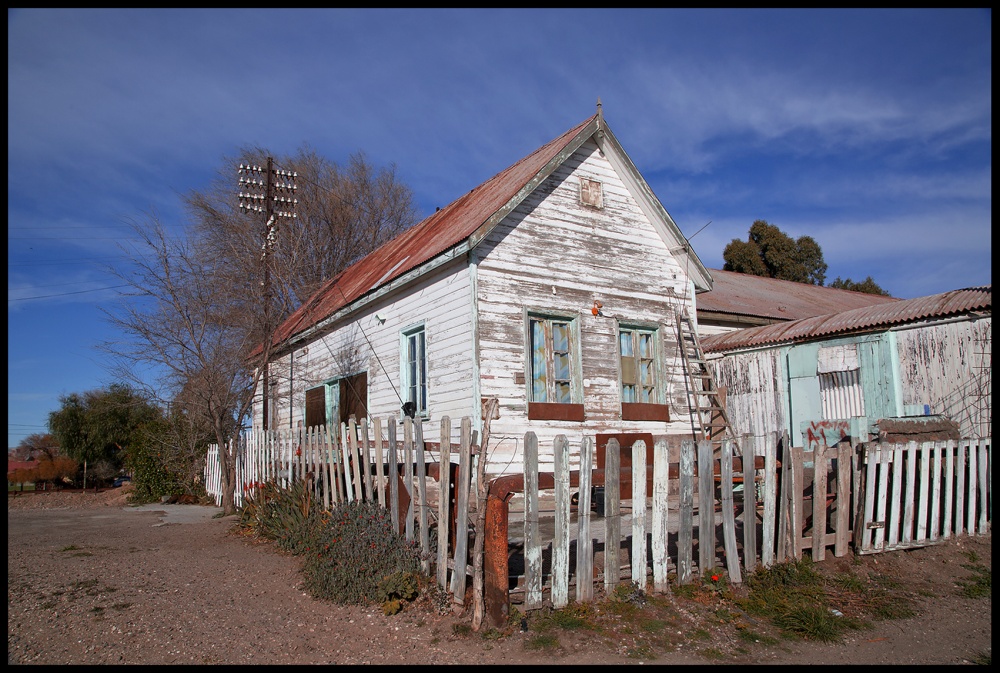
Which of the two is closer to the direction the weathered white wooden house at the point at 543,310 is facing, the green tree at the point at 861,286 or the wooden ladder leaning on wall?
the wooden ladder leaning on wall

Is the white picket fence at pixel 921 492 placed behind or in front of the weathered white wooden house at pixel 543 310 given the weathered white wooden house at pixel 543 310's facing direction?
in front

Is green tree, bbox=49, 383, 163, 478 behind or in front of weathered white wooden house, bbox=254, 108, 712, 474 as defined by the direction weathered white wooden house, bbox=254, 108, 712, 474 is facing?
behind

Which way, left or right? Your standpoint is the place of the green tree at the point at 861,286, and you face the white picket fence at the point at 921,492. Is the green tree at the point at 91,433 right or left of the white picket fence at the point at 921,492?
right

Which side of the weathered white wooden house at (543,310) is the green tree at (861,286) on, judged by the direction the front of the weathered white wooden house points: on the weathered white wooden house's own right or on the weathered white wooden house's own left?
on the weathered white wooden house's own left

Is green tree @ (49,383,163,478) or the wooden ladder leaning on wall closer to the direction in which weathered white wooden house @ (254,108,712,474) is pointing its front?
the wooden ladder leaning on wall

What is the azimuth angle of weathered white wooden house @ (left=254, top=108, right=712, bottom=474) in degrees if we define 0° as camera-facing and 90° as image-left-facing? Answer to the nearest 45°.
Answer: approximately 315°

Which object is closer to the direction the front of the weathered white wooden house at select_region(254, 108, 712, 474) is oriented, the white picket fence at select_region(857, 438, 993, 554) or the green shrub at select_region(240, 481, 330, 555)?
the white picket fence

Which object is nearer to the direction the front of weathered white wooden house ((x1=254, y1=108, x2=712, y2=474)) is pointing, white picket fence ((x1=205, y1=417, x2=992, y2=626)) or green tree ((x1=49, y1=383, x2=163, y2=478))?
the white picket fence

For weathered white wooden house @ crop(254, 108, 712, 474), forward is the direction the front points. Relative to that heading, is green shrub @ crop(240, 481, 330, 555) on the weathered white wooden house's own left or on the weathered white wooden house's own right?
on the weathered white wooden house's own right

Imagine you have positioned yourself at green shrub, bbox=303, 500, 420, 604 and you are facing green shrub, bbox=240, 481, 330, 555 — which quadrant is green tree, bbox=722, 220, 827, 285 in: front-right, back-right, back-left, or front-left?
front-right

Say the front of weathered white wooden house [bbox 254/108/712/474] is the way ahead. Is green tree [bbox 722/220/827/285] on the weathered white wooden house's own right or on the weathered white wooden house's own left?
on the weathered white wooden house's own left

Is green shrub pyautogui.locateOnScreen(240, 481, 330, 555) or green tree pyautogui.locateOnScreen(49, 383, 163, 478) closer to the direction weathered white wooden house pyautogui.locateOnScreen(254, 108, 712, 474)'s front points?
the green shrub
